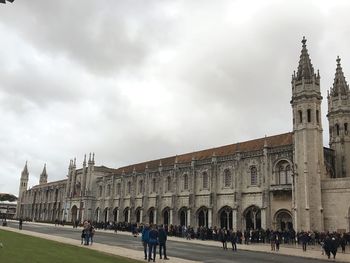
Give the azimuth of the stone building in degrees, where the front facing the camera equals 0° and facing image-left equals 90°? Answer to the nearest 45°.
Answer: approximately 45°

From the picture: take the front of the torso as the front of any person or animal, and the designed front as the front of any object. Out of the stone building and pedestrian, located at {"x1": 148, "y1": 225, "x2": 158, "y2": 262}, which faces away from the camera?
the pedestrian

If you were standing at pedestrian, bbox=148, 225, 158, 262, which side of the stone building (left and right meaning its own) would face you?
front

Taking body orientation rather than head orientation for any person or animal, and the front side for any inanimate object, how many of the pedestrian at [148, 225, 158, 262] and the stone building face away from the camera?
1

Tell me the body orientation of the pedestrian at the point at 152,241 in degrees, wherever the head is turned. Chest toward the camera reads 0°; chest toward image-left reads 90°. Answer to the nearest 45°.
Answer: approximately 180°
